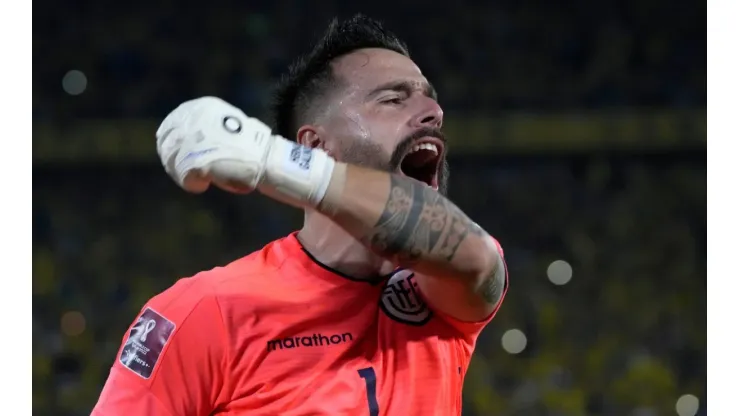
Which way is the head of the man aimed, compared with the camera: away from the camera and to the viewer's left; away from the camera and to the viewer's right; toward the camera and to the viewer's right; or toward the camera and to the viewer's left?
toward the camera and to the viewer's right

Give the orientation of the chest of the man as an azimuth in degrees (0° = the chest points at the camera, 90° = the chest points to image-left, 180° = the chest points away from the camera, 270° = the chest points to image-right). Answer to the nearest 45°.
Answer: approximately 315°
